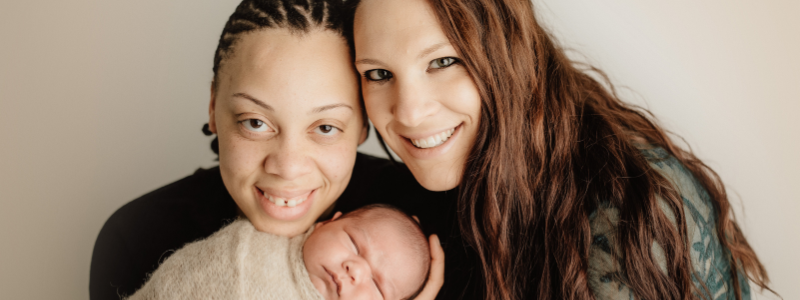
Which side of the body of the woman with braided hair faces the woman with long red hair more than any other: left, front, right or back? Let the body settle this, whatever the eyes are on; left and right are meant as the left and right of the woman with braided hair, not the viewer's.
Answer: left

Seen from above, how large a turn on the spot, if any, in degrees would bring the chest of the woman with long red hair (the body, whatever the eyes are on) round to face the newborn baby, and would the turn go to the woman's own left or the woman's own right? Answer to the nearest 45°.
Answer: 0° — they already face them

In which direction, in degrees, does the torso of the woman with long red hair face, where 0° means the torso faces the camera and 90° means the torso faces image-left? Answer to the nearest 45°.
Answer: approximately 45°
